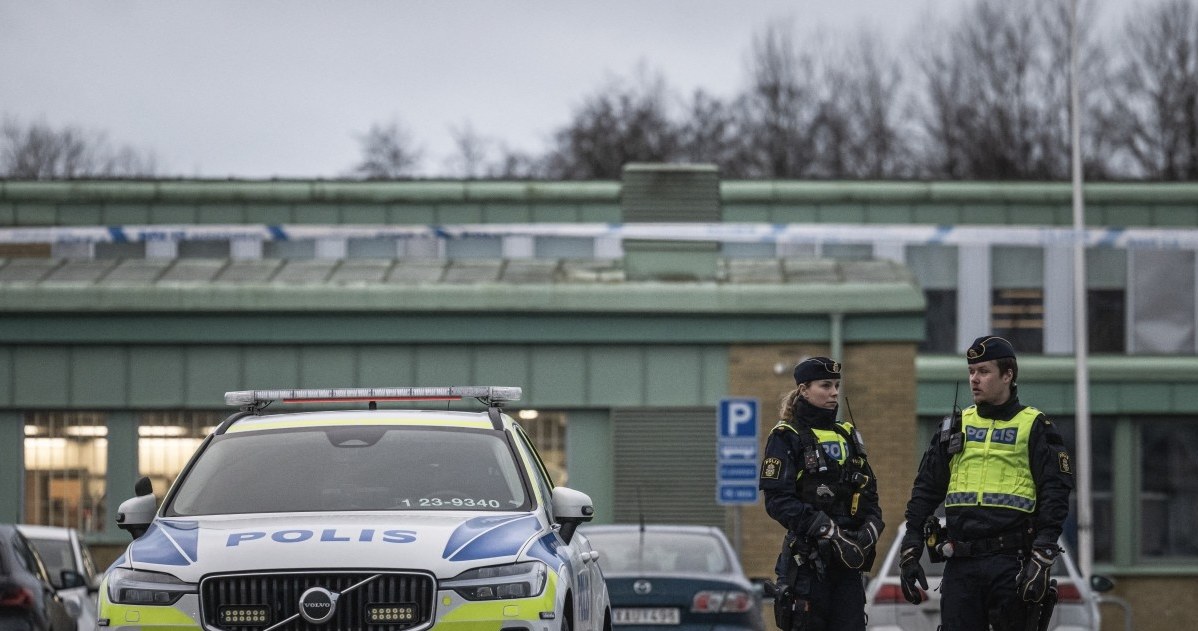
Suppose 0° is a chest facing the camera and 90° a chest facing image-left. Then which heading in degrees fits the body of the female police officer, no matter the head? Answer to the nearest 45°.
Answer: approximately 315°

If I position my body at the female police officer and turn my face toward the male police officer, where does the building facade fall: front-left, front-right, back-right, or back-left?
back-left

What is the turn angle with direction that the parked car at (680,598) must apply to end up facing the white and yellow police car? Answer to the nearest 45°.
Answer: approximately 180°

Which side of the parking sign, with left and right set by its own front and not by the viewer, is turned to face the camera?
front

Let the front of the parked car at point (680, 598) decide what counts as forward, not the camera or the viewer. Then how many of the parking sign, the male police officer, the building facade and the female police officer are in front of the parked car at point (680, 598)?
2

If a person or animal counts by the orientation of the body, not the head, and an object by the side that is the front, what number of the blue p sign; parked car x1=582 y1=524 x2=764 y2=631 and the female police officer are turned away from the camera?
1

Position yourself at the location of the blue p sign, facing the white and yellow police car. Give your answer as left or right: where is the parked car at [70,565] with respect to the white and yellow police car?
right

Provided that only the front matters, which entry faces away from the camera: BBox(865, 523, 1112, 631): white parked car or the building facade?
the white parked car

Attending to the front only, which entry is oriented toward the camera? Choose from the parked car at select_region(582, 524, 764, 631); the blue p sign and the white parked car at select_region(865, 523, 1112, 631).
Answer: the blue p sign

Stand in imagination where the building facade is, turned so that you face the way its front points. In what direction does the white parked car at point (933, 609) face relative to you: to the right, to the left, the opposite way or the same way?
the opposite way

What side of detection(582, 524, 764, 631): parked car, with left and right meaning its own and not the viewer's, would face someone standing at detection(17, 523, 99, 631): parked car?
left

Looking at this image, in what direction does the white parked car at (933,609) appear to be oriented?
away from the camera

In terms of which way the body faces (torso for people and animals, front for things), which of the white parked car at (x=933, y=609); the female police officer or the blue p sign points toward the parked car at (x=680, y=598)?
the blue p sign
